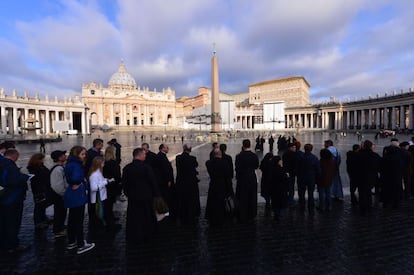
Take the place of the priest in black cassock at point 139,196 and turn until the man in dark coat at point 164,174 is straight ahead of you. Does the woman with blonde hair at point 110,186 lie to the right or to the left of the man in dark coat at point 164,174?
left

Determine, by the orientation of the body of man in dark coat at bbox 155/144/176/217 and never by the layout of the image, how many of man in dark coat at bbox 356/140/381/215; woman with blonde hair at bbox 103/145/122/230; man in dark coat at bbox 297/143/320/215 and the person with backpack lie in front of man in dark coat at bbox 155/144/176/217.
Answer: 2

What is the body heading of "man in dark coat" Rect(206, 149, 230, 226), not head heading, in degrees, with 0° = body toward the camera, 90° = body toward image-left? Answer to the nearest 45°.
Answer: approximately 180°

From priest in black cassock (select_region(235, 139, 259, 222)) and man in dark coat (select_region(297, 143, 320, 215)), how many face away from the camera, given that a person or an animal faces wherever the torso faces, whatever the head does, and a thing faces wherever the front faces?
2

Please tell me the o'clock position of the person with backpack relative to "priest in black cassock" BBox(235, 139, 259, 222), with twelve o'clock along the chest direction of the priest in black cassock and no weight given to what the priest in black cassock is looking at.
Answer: The person with backpack is roughly at 8 o'clock from the priest in black cassock.
